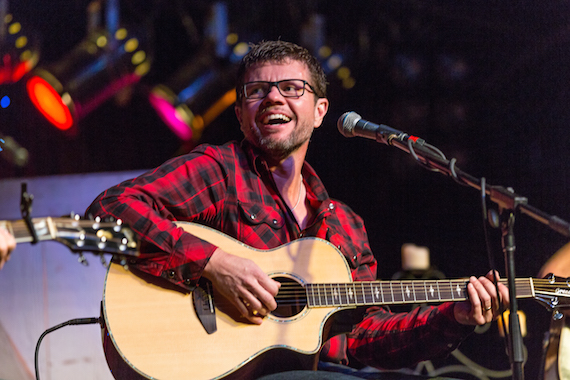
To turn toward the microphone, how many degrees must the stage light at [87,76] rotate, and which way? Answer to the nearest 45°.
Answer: approximately 90° to its left

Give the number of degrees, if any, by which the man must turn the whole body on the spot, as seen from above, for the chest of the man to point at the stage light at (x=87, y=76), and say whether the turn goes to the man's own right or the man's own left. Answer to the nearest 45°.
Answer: approximately 180°

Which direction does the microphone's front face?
to the viewer's left

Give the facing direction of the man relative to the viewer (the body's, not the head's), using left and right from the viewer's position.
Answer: facing the viewer and to the right of the viewer

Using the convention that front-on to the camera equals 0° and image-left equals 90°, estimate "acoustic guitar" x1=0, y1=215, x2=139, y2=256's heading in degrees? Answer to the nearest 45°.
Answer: approximately 0°

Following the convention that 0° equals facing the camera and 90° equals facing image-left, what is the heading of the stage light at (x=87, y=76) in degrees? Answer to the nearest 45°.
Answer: approximately 45°

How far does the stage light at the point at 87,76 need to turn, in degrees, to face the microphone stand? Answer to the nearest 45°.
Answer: approximately 90° to its left

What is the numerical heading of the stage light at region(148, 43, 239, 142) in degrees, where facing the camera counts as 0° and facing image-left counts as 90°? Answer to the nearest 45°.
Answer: approximately 45°

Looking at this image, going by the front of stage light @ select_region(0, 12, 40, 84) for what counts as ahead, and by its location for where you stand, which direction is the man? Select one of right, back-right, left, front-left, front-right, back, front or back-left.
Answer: left
